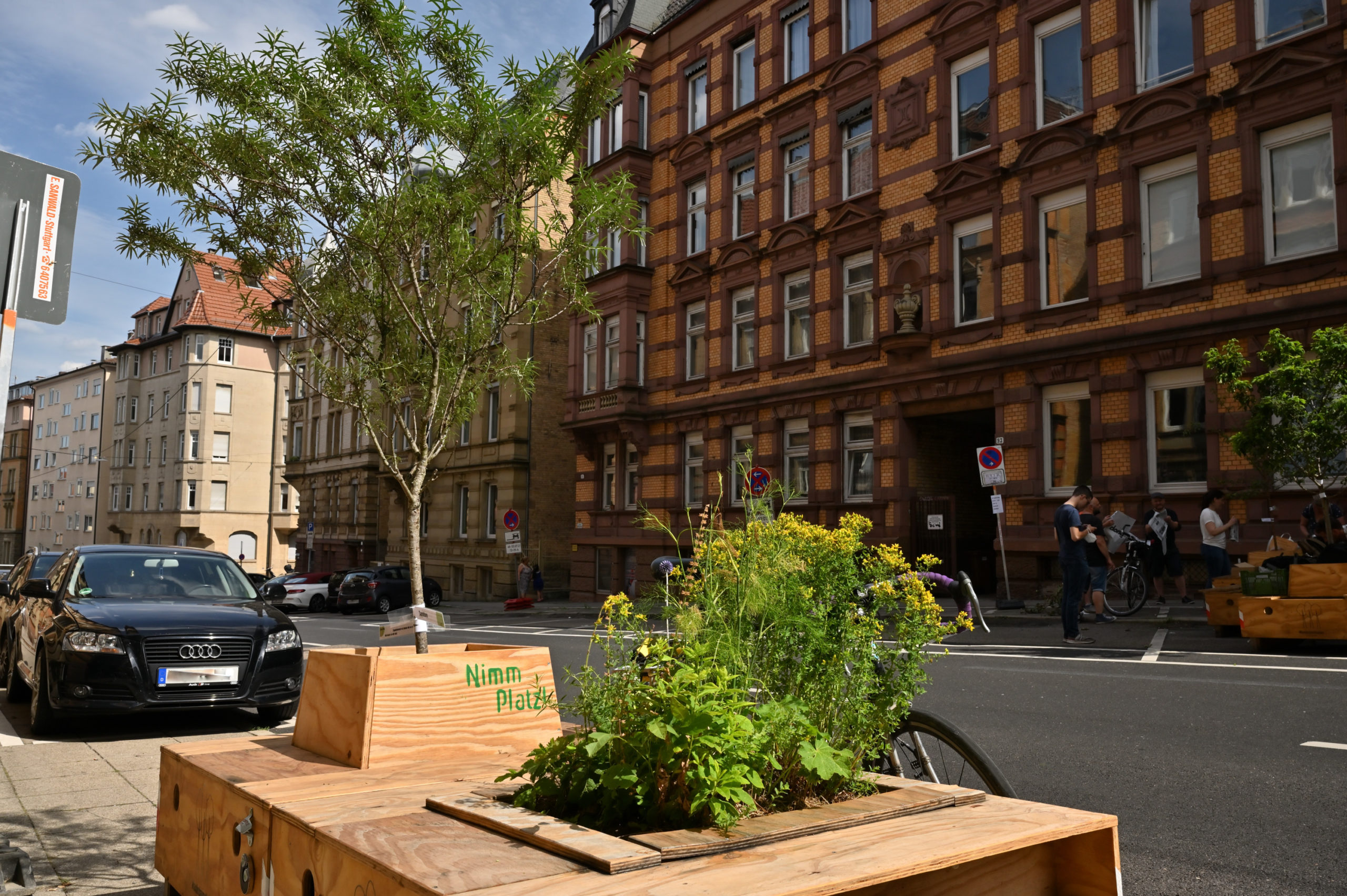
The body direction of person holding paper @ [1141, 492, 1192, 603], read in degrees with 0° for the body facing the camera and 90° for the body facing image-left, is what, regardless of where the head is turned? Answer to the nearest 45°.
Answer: approximately 0°

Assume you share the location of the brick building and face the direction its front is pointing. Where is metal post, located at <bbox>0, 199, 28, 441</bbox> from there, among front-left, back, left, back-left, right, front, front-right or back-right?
front-left

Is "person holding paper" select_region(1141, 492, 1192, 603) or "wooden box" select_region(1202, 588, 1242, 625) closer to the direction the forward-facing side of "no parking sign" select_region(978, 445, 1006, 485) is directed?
the wooden box

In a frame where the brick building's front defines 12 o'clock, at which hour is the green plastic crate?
The green plastic crate is roughly at 10 o'clock from the brick building.

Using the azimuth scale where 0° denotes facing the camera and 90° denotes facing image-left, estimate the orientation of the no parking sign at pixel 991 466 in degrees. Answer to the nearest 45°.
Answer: approximately 0°
